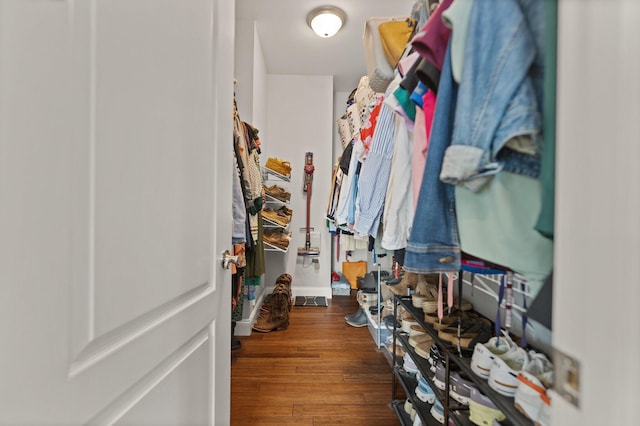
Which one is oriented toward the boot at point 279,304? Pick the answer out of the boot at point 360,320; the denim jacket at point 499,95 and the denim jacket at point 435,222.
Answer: the boot at point 360,320

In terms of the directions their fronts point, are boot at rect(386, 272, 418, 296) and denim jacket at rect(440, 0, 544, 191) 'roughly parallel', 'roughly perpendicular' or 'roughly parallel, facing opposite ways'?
roughly perpendicular

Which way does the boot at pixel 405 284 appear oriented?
to the viewer's left

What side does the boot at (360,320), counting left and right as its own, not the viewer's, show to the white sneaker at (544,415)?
left

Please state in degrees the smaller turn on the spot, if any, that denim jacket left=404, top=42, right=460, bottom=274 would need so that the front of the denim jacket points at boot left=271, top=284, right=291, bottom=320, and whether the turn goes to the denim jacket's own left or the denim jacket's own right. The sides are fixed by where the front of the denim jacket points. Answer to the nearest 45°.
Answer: approximately 135° to the denim jacket's own right

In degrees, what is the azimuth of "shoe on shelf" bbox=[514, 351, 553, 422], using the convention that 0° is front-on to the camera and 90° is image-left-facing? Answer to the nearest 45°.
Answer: approximately 45°

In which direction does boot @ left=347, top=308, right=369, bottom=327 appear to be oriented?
to the viewer's left

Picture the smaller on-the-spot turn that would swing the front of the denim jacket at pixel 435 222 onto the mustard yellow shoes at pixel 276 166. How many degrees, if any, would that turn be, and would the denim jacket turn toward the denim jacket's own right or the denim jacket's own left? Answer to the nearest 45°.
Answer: approximately 135° to the denim jacket's own right

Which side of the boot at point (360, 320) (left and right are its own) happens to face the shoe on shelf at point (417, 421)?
left

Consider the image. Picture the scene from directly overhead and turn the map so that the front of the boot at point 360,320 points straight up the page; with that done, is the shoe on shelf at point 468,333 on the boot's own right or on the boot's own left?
on the boot's own left

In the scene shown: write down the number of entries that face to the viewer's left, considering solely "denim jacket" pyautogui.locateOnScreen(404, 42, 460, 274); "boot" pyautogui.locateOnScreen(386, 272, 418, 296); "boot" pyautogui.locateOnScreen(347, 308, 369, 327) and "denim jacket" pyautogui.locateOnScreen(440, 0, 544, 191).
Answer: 2
